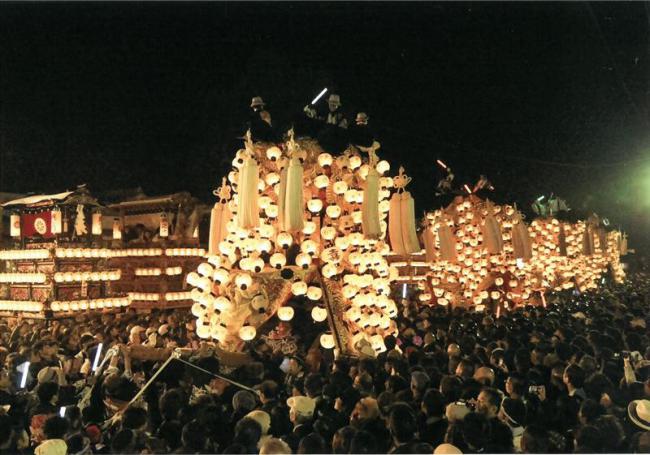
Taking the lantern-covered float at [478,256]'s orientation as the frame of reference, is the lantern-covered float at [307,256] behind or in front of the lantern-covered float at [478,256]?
in front

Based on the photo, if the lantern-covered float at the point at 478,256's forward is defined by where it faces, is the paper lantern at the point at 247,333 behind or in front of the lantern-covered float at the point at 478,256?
in front

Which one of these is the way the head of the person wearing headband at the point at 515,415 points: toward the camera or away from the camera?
away from the camera

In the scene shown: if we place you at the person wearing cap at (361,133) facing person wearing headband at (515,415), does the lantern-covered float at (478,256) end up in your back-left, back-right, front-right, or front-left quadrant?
back-left
